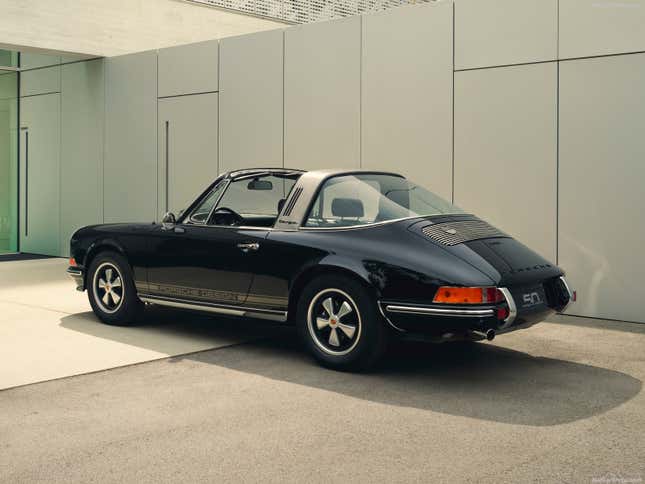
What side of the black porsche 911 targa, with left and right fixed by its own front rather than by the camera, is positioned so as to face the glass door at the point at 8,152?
front

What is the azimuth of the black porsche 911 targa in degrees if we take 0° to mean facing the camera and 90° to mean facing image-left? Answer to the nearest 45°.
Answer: approximately 135°
